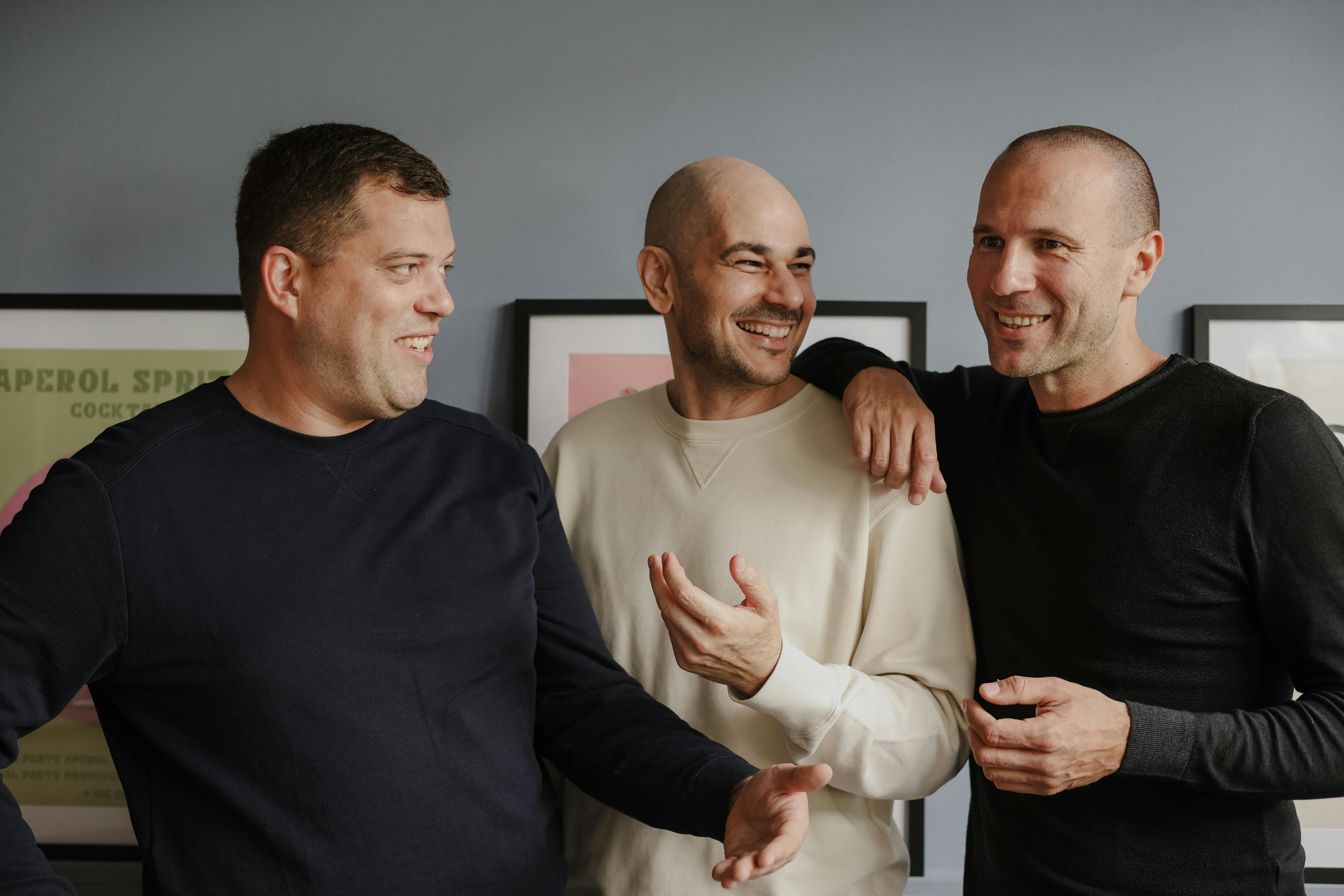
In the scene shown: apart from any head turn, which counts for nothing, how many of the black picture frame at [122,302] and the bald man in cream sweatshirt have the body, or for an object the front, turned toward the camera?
2

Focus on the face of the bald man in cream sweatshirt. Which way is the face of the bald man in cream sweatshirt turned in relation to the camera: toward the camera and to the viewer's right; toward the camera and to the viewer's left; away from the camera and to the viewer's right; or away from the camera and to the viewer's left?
toward the camera and to the viewer's right

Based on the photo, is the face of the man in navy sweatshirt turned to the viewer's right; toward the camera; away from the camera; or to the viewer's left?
to the viewer's right
